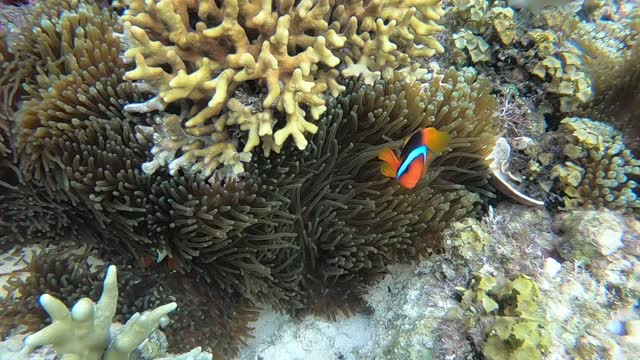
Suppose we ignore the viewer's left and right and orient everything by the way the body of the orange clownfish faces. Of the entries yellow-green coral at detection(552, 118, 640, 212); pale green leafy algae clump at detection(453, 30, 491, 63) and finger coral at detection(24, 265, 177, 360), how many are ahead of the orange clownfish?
1

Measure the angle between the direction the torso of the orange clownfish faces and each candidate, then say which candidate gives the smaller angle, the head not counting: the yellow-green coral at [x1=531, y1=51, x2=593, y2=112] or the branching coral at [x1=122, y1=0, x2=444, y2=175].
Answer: the branching coral

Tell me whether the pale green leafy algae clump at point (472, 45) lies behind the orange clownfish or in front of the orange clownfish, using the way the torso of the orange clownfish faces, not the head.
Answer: behind

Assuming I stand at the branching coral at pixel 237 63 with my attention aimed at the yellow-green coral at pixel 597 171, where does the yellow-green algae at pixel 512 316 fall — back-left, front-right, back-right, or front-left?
front-right

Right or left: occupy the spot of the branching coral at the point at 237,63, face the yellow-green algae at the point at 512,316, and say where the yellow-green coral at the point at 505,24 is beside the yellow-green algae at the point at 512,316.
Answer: left

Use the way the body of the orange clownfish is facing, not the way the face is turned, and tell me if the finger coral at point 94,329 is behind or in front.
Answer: in front

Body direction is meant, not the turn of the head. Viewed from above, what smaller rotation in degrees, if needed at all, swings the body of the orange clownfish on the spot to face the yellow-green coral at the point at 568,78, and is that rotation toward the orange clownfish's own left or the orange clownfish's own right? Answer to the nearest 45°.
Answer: approximately 180°

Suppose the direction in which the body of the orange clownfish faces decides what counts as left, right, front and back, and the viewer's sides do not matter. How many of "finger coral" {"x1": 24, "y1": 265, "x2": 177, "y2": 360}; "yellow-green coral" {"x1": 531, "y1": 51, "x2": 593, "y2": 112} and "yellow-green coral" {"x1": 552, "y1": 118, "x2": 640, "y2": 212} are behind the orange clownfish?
2

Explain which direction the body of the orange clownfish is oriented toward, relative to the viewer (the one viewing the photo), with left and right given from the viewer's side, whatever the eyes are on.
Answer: facing the viewer and to the left of the viewer

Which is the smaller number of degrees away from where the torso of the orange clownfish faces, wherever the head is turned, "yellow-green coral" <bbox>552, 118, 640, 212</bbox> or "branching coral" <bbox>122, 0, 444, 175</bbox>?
the branching coral
